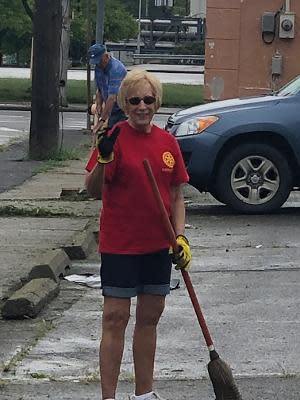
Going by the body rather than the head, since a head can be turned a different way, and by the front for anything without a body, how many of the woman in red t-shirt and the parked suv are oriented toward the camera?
1

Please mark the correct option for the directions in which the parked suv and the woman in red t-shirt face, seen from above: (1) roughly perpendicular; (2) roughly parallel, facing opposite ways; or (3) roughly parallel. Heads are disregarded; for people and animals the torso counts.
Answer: roughly perpendicular

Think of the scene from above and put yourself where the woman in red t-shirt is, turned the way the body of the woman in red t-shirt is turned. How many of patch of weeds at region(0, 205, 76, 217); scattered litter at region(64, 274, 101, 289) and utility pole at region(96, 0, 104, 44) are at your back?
3

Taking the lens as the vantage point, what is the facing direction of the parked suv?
facing to the left of the viewer

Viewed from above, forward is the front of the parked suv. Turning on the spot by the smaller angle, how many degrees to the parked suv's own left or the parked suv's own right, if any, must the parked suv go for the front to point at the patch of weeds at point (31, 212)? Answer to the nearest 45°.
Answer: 0° — it already faces it

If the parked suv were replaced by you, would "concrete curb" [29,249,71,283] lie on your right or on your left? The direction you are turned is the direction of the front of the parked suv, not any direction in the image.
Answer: on your left

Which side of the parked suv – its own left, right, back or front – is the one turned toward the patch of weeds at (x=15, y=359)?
left

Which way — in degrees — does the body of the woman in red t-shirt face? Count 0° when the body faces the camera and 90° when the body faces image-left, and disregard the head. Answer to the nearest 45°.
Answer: approximately 0°
